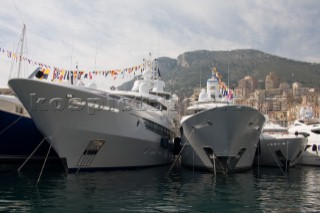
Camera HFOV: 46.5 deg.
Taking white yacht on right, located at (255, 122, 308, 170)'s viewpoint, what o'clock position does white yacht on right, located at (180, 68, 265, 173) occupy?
white yacht on right, located at (180, 68, 265, 173) is roughly at 2 o'clock from white yacht on right, located at (255, 122, 308, 170).

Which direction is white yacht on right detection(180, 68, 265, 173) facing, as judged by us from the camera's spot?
facing the viewer

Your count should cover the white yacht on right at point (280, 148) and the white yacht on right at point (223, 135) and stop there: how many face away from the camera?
0

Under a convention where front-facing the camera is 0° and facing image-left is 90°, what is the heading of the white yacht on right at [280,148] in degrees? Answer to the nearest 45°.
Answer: approximately 315°

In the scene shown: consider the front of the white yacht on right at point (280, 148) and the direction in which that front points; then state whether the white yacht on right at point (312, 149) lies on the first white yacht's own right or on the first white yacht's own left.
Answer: on the first white yacht's own left

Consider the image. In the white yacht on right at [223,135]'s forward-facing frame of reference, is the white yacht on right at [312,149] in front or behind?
behind

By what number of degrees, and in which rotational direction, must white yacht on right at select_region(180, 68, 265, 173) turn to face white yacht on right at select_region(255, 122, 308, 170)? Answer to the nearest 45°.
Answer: approximately 135° to its left
